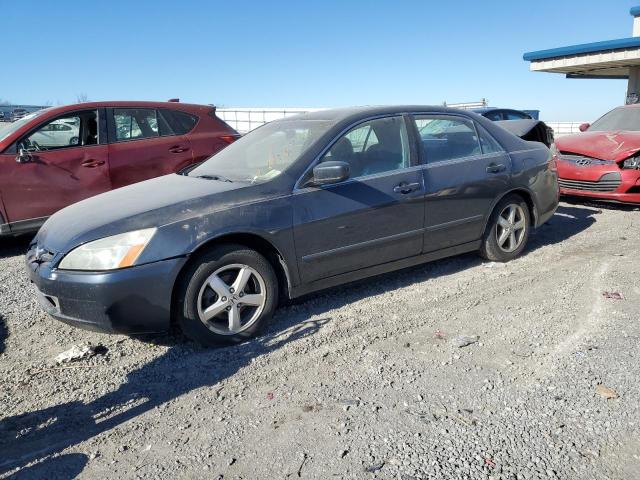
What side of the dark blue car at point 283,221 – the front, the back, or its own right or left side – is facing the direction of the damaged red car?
back

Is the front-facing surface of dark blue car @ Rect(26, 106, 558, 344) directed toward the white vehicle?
no

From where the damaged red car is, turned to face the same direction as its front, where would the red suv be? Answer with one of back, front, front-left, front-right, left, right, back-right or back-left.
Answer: front

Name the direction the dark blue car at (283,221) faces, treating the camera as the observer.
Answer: facing the viewer and to the left of the viewer

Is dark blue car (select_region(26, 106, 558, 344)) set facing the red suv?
no

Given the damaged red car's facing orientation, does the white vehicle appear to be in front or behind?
in front

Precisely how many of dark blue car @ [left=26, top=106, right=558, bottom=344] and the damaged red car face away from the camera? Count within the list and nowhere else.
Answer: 0

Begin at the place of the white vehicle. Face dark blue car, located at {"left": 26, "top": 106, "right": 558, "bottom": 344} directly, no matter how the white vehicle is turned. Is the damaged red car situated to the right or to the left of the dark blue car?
left

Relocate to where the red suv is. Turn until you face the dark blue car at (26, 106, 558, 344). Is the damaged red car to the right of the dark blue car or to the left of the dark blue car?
left
